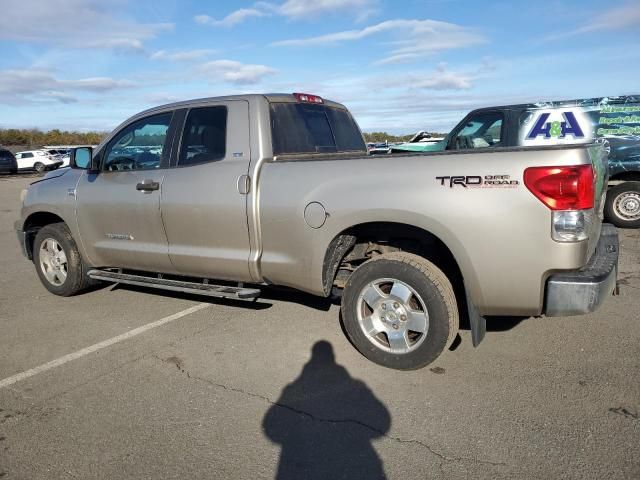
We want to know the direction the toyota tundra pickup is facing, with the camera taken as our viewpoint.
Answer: facing away from the viewer and to the left of the viewer

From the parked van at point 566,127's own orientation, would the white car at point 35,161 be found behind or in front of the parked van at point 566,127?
in front

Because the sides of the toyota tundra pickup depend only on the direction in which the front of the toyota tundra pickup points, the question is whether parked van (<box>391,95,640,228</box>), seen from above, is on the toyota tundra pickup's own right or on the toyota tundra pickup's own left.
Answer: on the toyota tundra pickup's own right

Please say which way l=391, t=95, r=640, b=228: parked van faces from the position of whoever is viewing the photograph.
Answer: facing to the left of the viewer

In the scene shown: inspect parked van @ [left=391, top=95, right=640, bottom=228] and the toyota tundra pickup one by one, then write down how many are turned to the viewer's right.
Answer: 0

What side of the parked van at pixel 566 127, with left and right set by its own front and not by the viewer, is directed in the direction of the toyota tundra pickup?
left
